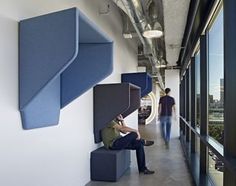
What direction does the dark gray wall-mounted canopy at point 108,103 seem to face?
to the viewer's right

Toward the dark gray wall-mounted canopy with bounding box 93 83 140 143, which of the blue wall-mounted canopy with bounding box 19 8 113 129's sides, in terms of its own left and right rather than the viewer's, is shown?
left

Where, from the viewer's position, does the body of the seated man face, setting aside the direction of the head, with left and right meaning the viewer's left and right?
facing to the right of the viewer

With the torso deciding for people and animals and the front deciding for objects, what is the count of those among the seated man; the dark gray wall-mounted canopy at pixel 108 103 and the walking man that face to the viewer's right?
2

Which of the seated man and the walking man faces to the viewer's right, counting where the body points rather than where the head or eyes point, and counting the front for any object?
the seated man

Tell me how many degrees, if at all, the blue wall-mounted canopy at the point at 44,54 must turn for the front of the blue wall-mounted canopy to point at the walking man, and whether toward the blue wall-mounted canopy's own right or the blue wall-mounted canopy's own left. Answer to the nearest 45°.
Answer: approximately 90° to the blue wall-mounted canopy's own left

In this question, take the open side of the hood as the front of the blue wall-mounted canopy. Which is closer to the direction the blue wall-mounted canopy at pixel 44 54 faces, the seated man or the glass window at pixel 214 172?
the glass window

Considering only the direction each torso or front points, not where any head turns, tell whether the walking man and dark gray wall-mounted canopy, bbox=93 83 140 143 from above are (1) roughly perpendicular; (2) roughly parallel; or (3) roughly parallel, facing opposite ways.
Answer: roughly perpendicular

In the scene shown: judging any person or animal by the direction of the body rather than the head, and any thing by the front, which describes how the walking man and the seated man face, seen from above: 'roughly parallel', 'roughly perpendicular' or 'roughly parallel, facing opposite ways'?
roughly perpendicular

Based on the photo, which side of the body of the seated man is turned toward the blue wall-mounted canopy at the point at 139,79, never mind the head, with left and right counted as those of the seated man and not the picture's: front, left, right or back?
left
